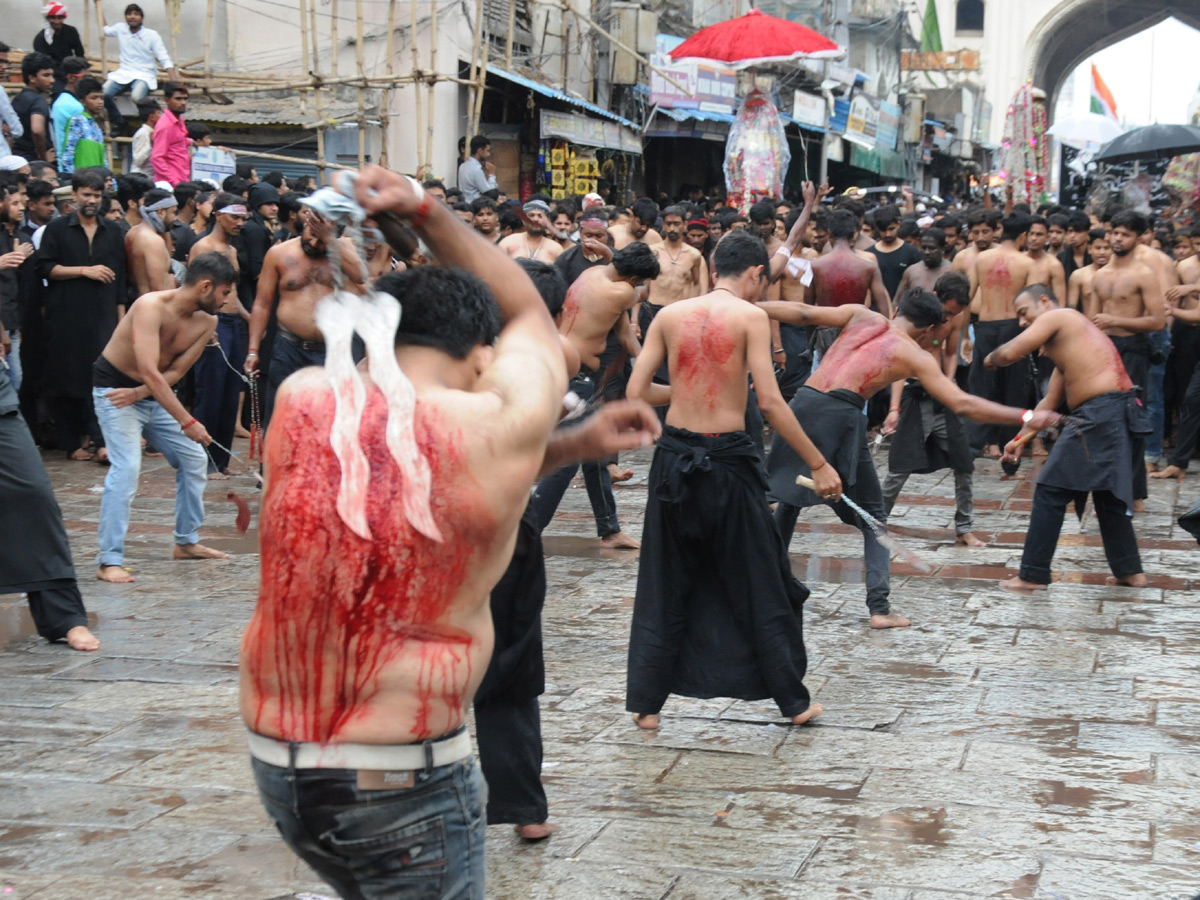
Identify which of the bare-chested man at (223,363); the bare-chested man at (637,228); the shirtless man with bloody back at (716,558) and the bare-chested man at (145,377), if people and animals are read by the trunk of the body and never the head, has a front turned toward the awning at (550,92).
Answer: the shirtless man with bloody back

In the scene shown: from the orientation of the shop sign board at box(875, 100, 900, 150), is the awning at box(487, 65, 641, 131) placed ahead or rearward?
ahead

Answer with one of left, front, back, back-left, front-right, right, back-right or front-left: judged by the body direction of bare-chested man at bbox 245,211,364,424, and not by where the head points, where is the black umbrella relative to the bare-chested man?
left

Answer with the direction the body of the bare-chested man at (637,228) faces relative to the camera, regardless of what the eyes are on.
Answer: toward the camera

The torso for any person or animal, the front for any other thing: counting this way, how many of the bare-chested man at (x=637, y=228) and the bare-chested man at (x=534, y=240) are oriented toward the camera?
2

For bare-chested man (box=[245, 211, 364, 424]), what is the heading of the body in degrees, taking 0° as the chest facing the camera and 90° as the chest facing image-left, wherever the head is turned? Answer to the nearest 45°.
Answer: approximately 315°

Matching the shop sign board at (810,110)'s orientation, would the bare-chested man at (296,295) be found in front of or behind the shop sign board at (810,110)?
in front

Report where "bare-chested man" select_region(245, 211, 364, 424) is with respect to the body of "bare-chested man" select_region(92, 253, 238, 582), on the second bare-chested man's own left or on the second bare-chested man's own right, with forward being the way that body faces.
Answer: on the second bare-chested man's own left

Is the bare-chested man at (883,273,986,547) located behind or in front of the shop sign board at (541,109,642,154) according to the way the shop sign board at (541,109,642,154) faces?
in front

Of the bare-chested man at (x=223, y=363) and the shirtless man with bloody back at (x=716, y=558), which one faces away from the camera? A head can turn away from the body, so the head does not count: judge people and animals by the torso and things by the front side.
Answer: the shirtless man with bloody back

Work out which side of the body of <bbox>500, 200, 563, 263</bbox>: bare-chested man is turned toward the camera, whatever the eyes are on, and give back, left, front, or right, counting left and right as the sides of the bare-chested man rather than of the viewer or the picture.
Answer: front

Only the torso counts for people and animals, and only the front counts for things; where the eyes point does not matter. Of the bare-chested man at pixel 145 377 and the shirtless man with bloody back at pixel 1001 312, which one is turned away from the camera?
the shirtless man with bloody back

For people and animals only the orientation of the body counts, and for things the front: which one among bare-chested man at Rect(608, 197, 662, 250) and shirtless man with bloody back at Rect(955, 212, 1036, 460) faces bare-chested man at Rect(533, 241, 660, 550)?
bare-chested man at Rect(608, 197, 662, 250)

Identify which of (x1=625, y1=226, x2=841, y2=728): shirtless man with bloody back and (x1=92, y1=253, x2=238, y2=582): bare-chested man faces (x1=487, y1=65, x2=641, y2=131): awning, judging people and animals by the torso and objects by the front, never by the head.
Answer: the shirtless man with bloody back

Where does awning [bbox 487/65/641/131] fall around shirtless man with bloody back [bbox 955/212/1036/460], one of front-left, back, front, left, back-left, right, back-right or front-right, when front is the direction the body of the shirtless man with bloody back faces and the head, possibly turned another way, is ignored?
front-left

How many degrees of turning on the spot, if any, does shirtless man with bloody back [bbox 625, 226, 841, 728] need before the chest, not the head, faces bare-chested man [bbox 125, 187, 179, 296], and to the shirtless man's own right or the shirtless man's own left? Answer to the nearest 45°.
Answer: approximately 45° to the shirtless man's own left

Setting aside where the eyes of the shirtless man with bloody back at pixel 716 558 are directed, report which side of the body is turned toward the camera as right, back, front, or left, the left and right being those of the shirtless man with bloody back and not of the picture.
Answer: back
